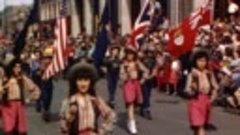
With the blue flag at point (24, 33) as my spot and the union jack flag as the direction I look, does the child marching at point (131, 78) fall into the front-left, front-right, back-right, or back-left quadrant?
front-right

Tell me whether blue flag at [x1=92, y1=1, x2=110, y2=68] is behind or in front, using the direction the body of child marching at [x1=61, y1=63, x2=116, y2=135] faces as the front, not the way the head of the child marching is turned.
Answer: behind

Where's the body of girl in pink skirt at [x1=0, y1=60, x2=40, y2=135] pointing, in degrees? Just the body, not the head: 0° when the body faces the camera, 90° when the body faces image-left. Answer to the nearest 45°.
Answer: approximately 0°

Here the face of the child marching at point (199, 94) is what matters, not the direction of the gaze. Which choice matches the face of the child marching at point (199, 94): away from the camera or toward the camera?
toward the camera

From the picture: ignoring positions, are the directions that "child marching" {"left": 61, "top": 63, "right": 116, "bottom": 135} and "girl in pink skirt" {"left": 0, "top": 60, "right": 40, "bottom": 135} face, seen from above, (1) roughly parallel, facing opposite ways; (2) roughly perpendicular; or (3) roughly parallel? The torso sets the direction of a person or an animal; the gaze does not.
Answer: roughly parallel

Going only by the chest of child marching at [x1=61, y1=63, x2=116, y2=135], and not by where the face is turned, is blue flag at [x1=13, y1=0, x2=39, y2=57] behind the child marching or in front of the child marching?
behind

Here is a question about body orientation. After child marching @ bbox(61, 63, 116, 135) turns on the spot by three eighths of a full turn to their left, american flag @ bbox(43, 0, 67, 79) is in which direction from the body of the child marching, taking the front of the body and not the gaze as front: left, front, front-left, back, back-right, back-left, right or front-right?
front-left

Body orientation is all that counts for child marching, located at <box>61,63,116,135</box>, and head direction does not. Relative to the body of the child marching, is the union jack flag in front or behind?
behind

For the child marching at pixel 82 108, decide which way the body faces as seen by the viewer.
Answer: toward the camera

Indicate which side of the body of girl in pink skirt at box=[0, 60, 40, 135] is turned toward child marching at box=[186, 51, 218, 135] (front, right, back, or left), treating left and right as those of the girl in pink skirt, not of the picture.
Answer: left

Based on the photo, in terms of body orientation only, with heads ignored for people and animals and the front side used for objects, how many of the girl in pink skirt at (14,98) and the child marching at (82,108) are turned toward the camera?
2

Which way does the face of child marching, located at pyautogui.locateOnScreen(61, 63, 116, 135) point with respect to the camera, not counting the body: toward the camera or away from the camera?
toward the camera
